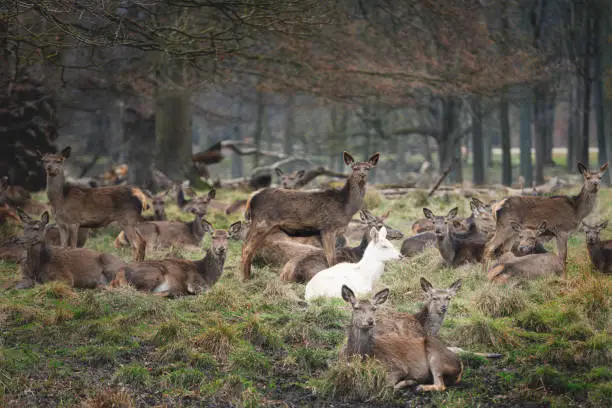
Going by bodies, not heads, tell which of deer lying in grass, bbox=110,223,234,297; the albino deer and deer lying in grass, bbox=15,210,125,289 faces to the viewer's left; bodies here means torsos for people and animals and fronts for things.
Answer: deer lying in grass, bbox=15,210,125,289

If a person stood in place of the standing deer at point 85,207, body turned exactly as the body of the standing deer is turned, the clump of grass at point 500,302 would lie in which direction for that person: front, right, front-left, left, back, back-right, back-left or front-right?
back-left

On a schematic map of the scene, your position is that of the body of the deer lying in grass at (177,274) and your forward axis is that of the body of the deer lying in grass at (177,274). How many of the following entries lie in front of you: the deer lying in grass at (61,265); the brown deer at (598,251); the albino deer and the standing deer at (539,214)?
3

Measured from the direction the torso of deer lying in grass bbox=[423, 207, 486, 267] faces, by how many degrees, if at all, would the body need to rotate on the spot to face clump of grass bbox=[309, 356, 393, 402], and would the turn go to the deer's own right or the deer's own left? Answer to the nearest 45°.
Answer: approximately 45° to the deer's own left

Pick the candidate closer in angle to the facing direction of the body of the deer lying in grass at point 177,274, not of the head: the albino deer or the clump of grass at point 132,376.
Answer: the albino deer

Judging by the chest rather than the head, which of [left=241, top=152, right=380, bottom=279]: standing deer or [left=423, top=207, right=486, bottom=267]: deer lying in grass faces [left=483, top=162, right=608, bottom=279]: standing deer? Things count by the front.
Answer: [left=241, top=152, right=380, bottom=279]: standing deer

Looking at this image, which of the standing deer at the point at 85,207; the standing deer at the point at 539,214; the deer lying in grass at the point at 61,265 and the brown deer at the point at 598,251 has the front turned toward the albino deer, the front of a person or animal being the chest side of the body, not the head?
the brown deer

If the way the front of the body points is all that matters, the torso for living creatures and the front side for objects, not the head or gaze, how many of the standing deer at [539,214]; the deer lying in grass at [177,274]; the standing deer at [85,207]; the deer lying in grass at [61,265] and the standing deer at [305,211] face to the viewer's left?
2

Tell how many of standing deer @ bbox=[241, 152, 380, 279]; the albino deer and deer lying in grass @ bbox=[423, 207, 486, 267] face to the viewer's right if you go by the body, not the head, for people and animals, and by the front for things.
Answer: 2

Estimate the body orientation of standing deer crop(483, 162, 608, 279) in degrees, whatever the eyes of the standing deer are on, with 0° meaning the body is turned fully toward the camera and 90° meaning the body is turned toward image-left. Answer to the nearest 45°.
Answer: approximately 270°

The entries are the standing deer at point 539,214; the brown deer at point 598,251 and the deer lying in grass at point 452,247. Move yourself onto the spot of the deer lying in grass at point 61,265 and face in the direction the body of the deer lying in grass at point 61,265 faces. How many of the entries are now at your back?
3

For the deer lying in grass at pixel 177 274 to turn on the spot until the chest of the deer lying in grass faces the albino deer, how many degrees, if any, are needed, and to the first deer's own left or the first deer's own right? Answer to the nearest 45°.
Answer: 0° — it already faces it

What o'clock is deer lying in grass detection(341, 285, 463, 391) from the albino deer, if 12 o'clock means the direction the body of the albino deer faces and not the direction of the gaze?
The deer lying in grass is roughly at 3 o'clock from the albino deer.

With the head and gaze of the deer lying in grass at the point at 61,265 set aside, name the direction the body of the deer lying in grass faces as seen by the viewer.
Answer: to the viewer's left

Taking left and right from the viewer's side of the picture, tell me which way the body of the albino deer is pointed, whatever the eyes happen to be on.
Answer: facing to the right of the viewer

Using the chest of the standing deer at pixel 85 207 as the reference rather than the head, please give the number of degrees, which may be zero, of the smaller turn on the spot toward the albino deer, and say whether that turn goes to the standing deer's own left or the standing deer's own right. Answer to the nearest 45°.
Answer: approximately 135° to the standing deer's own left

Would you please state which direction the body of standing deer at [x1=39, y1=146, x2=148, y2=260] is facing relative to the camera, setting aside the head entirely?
to the viewer's left
